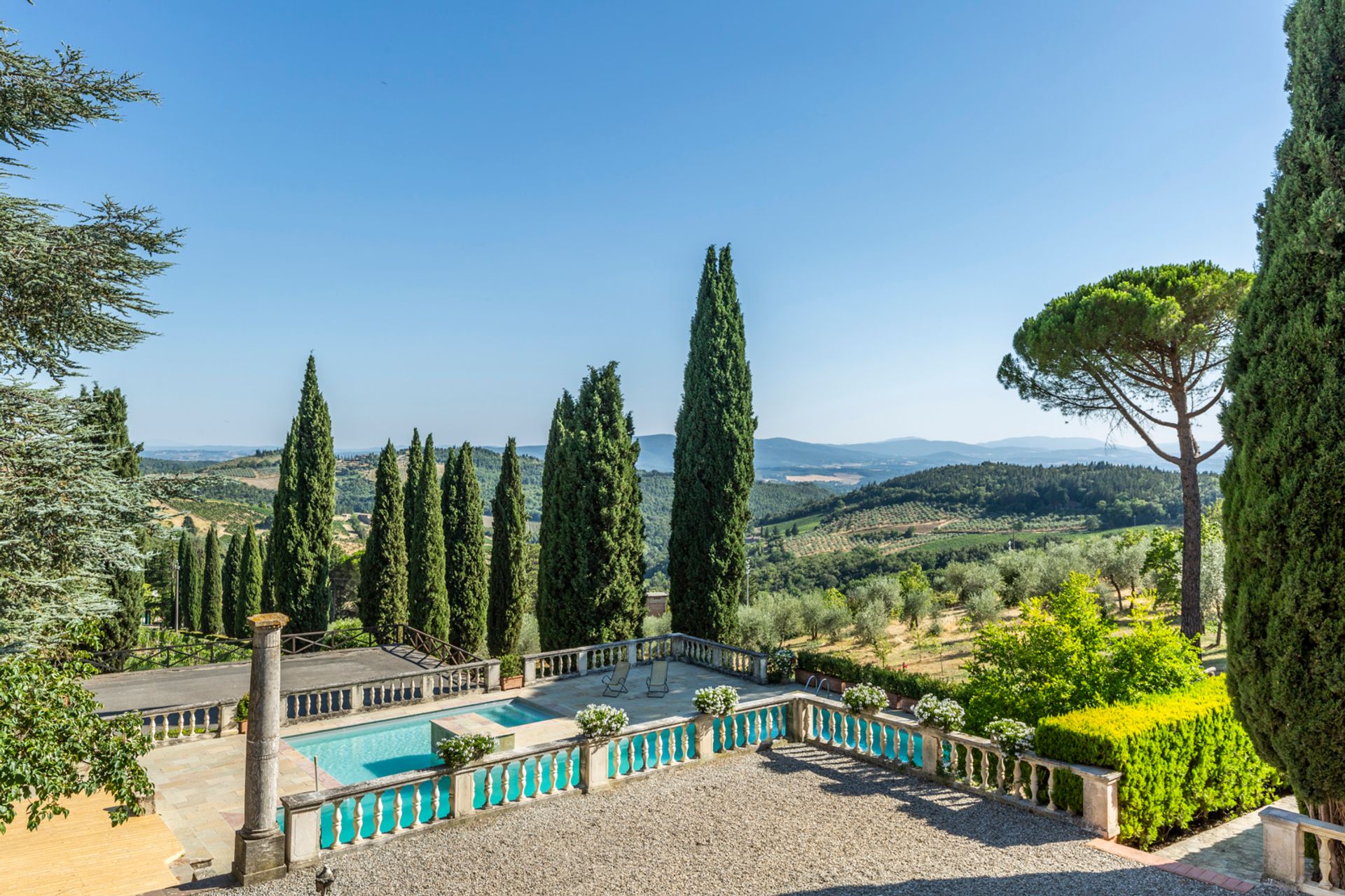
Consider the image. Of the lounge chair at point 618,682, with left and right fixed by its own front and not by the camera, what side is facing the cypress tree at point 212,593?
right

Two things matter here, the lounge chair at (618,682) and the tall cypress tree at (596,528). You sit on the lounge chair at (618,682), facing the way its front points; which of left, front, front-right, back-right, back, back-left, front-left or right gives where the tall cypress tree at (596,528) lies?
back-right

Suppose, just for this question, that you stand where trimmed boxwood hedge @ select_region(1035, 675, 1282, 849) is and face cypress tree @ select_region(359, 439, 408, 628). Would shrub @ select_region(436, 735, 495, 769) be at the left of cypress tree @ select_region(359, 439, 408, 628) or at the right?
left

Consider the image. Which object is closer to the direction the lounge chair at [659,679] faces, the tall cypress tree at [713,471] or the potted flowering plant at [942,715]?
the potted flowering plant

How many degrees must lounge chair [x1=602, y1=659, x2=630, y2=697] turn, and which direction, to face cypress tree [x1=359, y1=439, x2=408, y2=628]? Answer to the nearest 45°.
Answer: approximately 90° to its right

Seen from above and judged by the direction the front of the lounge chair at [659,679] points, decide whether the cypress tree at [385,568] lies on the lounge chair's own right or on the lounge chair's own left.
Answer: on the lounge chair's own right

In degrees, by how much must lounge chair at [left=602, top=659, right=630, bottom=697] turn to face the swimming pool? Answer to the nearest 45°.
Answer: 0° — it already faces it

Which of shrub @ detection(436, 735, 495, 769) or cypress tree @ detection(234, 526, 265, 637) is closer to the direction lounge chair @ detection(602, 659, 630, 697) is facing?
the shrub

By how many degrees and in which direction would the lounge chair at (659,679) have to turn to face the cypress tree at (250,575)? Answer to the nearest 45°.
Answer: approximately 90° to its right

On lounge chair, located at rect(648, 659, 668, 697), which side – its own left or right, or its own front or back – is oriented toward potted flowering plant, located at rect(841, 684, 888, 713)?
left

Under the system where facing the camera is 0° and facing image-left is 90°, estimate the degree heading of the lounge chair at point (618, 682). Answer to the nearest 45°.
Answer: approximately 45°

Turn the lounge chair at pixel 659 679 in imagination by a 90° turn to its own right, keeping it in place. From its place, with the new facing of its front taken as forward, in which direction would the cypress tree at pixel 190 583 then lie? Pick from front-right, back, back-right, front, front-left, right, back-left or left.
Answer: front

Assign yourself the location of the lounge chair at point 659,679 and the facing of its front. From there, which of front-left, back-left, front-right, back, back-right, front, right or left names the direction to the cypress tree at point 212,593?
right

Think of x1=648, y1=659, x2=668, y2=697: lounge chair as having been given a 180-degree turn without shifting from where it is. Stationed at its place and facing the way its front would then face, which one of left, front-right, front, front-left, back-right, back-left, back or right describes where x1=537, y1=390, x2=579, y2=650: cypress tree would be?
left

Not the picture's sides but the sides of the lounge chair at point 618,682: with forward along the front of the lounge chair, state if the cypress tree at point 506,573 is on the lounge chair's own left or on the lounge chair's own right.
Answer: on the lounge chair's own right
